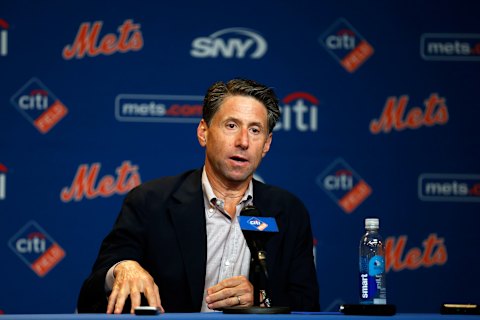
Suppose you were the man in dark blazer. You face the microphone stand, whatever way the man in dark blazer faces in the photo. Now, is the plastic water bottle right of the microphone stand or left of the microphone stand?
left

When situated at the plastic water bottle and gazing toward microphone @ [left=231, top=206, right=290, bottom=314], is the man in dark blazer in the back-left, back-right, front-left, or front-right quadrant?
front-right

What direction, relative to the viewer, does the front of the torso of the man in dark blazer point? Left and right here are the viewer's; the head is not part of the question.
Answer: facing the viewer

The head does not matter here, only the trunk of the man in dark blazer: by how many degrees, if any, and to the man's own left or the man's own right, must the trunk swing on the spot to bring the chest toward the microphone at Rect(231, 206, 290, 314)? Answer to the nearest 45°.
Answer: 0° — they already face it

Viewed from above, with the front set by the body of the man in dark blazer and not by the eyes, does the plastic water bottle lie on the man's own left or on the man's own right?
on the man's own left

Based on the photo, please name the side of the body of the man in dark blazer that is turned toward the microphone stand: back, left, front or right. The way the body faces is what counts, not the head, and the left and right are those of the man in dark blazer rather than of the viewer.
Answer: front
